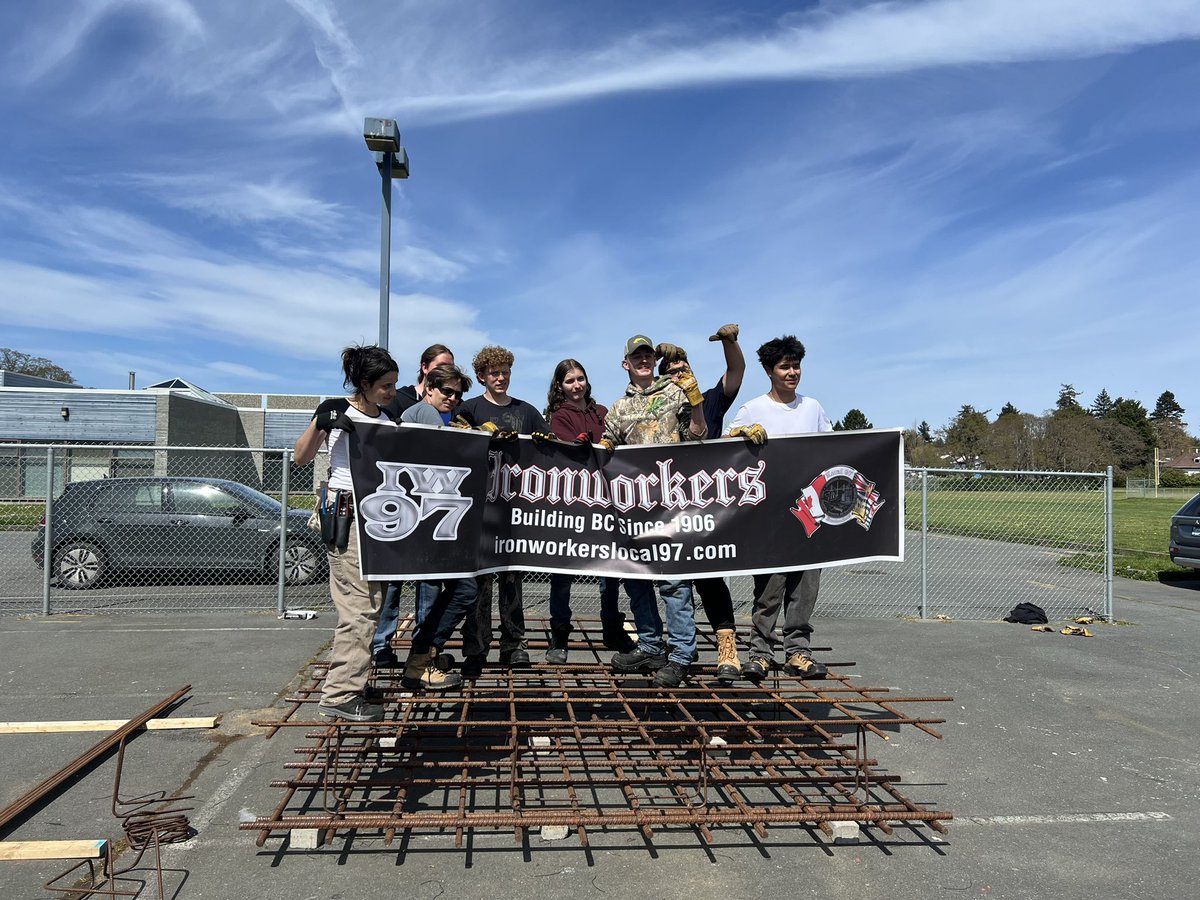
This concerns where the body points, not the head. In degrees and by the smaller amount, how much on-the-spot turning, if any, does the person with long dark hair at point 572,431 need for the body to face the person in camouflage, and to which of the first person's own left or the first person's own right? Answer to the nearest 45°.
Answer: approximately 45° to the first person's own left

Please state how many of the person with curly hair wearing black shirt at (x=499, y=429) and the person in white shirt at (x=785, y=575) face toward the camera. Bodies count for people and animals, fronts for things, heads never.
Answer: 2

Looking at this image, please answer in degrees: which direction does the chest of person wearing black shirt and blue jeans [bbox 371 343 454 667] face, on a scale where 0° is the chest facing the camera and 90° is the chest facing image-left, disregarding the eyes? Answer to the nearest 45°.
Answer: approximately 315°

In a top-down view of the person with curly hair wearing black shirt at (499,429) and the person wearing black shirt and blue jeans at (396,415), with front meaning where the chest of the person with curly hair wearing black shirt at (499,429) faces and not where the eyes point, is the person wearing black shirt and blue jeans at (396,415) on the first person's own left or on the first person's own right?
on the first person's own right
